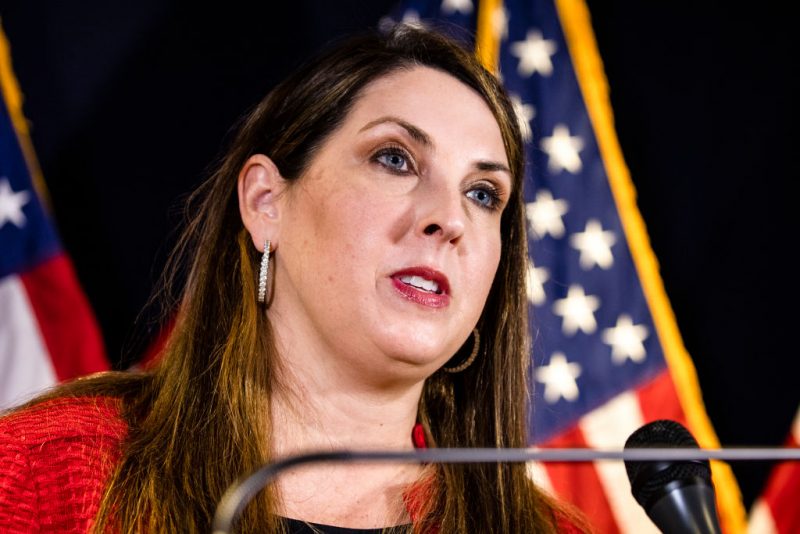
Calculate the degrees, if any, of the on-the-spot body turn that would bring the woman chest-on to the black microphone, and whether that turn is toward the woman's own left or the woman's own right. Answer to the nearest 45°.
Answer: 0° — they already face it

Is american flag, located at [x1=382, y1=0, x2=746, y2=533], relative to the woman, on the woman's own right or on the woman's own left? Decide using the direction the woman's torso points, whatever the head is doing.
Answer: on the woman's own left

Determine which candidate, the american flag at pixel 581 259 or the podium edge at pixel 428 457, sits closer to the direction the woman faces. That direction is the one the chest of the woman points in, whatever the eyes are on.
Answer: the podium edge

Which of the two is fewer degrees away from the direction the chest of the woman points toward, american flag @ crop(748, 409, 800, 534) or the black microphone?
the black microphone

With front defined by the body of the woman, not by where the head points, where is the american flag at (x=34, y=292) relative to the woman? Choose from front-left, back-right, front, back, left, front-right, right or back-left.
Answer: back

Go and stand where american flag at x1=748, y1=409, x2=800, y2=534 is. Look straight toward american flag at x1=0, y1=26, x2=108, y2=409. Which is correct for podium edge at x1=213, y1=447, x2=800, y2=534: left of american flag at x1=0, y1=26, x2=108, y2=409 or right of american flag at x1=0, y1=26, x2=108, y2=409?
left

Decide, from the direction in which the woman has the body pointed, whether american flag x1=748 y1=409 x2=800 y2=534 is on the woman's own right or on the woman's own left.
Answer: on the woman's own left

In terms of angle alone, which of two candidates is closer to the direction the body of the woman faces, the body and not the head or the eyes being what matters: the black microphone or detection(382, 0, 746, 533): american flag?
the black microphone

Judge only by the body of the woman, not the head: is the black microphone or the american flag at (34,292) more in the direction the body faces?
the black microphone

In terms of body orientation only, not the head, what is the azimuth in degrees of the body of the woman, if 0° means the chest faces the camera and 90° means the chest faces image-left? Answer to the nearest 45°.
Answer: approximately 315°

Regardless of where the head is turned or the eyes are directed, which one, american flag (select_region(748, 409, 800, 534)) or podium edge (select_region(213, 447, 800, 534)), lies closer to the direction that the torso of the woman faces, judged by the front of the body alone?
the podium edge
